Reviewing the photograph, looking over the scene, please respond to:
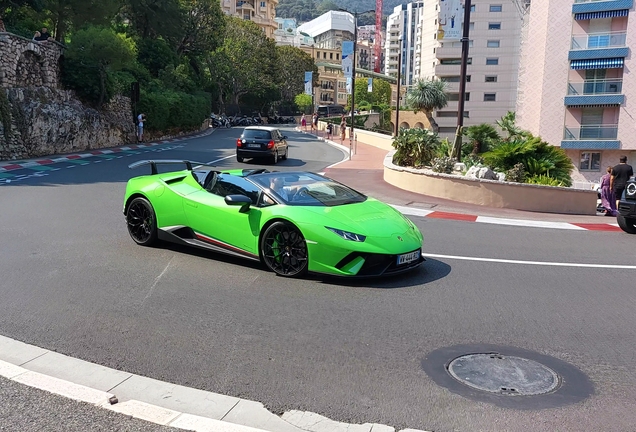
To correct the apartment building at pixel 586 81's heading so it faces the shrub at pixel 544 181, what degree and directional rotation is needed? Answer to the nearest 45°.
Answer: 0° — it already faces it

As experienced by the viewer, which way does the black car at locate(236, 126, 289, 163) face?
facing away from the viewer and to the right of the viewer

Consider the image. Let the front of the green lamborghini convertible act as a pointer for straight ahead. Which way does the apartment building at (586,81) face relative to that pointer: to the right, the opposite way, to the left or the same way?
to the right

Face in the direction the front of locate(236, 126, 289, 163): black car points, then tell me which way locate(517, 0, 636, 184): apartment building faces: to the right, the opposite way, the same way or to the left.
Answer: the opposite way

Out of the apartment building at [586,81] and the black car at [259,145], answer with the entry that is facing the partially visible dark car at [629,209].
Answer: the apartment building

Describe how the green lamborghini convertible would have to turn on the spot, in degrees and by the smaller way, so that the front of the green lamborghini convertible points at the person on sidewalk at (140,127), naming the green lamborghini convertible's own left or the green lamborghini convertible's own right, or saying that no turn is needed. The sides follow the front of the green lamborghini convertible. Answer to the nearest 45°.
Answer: approximately 135° to the green lamborghini convertible's own left

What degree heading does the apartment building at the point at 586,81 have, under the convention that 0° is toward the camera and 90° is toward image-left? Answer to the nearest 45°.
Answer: approximately 0°

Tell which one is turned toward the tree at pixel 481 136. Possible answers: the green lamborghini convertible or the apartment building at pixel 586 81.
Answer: the apartment building

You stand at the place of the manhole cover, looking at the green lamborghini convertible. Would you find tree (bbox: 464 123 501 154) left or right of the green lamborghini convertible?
right

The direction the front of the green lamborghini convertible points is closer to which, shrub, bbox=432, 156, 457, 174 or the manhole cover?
the manhole cover

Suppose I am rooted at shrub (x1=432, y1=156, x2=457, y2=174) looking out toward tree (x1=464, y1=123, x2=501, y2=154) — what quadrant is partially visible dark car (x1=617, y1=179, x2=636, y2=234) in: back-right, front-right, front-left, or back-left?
back-right

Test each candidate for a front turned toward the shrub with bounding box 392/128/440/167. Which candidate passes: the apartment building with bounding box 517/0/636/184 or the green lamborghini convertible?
the apartment building

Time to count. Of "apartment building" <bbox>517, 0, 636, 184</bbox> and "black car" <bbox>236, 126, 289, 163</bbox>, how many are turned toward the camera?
1
